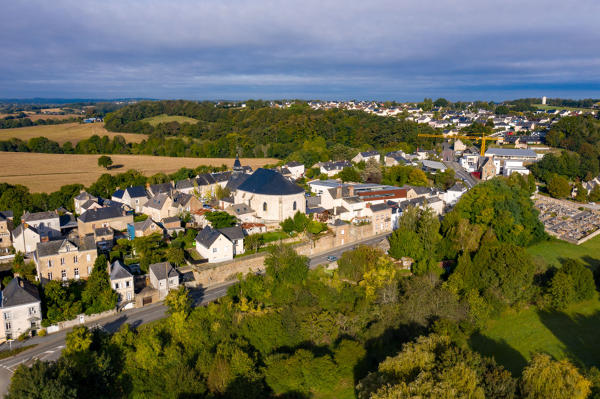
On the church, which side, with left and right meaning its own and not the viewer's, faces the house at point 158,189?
front

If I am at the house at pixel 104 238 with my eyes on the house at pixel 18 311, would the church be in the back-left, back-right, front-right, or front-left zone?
back-left

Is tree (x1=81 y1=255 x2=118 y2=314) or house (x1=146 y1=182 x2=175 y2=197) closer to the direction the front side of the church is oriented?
the house

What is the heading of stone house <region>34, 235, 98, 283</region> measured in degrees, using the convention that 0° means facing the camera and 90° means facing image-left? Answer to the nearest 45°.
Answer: approximately 0°

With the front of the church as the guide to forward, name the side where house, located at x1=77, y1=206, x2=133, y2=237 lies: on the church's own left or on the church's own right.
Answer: on the church's own left

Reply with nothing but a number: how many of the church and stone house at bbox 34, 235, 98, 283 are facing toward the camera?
1

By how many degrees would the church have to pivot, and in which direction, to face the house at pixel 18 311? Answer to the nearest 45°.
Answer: approximately 90° to its left

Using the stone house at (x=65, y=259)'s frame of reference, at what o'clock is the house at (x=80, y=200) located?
The house is roughly at 6 o'clock from the stone house.

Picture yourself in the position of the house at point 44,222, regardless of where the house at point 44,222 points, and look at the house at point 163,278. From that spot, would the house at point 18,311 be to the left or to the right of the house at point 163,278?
right

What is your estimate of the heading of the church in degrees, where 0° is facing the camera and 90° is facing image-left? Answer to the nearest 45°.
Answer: approximately 135°
